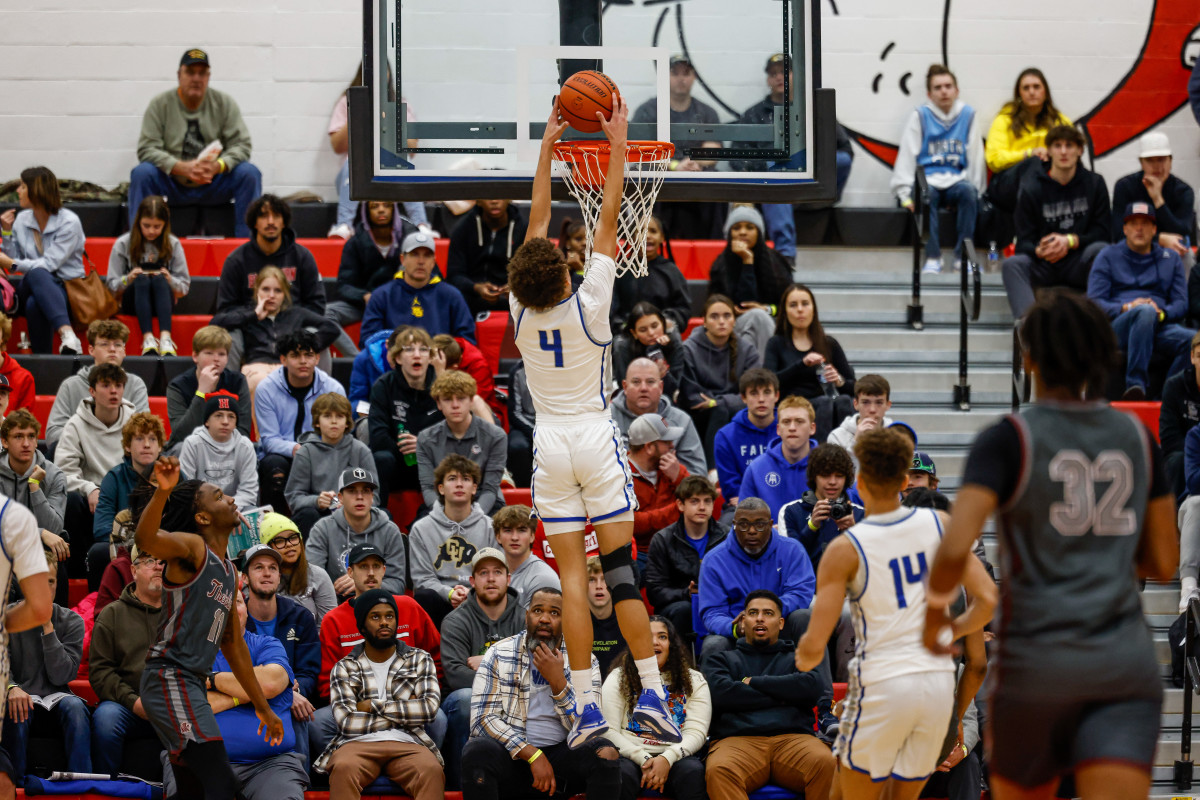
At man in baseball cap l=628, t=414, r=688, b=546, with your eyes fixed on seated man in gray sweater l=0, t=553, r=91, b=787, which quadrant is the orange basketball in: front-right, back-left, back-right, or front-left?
front-left

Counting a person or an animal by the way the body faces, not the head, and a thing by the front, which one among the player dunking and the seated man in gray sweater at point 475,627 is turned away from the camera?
the player dunking

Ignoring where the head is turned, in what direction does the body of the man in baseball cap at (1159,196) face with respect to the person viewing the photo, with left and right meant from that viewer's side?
facing the viewer

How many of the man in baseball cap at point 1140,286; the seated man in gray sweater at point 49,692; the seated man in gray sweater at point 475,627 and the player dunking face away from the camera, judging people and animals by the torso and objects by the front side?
1

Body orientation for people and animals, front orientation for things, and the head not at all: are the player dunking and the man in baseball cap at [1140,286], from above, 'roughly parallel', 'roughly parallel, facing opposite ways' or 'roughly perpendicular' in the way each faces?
roughly parallel, facing opposite ways

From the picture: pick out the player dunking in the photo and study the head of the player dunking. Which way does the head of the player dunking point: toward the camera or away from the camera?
away from the camera

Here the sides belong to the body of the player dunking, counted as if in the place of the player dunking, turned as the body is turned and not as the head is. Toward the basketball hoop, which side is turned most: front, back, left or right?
front

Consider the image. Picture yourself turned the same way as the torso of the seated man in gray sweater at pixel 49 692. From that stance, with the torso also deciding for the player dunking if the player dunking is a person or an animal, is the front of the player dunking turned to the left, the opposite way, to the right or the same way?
the opposite way

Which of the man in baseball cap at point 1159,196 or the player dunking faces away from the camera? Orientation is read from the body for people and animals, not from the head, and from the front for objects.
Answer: the player dunking

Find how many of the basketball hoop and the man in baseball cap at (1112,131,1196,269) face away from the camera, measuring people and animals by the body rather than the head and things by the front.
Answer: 0

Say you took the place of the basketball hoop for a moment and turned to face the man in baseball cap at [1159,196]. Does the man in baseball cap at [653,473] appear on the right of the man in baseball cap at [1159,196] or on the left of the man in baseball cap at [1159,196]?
left

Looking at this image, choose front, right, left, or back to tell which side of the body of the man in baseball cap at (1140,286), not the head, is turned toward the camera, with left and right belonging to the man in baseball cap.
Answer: front

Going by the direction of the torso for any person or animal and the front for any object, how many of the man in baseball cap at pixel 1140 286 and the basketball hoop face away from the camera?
0

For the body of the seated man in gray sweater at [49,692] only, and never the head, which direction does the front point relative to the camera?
toward the camera

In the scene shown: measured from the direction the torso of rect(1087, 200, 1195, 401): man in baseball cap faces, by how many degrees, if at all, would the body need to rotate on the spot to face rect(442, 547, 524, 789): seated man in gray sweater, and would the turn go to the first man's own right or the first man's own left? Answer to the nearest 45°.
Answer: approximately 45° to the first man's own right

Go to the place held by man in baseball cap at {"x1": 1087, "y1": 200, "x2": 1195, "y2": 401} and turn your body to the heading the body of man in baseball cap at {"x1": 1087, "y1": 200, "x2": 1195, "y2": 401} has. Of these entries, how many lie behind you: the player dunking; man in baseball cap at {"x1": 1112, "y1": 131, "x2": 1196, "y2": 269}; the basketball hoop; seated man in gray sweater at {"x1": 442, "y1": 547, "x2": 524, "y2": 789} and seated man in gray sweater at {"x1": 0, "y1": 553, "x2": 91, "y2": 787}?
1
